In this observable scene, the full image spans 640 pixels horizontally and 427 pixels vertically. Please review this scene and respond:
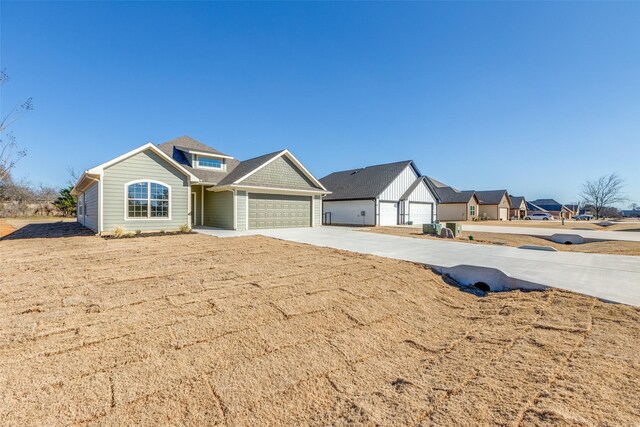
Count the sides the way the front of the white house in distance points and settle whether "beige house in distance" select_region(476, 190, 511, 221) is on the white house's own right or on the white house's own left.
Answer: on the white house's own left

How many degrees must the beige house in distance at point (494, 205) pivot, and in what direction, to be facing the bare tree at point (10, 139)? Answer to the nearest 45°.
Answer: approximately 45° to its right

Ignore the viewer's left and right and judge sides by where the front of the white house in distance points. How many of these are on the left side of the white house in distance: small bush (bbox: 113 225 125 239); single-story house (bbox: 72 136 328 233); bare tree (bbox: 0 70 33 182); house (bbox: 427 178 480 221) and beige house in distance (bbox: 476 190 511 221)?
2

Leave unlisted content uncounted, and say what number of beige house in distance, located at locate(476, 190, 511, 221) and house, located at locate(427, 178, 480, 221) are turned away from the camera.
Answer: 0

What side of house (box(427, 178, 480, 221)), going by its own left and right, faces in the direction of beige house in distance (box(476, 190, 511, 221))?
left

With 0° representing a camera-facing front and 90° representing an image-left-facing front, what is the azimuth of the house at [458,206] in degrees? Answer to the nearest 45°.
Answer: approximately 315°

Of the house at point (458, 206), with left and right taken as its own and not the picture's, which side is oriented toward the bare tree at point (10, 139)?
right

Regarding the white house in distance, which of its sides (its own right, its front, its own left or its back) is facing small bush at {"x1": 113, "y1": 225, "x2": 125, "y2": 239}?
right

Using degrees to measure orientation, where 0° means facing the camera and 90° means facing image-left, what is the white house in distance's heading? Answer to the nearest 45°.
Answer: approximately 315°

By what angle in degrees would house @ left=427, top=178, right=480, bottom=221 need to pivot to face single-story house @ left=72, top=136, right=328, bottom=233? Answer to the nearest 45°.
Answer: approximately 90° to its right
